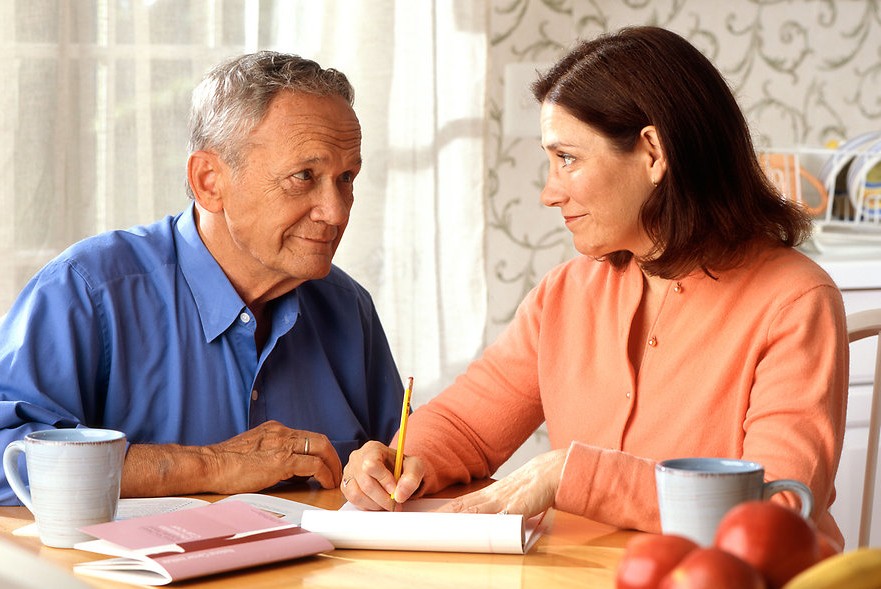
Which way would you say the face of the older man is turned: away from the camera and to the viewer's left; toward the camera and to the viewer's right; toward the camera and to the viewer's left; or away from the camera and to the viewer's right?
toward the camera and to the viewer's right

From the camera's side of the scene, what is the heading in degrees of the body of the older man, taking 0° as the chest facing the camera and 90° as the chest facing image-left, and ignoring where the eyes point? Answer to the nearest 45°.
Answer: approximately 315°

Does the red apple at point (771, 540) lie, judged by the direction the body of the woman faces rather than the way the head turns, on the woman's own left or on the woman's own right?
on the woman's own left

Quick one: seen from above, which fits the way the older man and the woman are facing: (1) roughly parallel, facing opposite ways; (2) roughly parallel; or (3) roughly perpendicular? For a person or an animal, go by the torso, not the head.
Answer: roughly perpendicular

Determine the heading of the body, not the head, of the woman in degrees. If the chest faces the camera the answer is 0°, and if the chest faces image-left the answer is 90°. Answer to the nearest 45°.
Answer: approximately 45°

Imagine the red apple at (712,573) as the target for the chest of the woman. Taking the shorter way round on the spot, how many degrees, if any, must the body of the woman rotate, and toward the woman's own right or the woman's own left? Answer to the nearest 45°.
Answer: approximately 45° to the woman's own left

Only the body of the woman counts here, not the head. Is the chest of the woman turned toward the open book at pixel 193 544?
yes

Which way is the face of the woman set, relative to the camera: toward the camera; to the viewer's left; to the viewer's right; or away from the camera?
to the viewer's left
